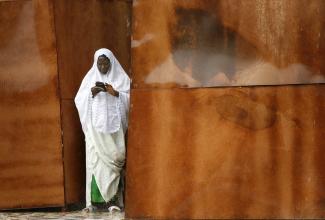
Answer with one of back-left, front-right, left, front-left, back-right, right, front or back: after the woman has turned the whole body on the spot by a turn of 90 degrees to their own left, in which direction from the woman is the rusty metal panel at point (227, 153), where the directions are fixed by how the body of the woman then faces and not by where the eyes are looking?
front-right

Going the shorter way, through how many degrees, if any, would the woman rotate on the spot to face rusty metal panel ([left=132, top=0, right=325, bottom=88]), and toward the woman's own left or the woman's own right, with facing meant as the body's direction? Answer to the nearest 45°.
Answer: approximately 45° to the woman's own left

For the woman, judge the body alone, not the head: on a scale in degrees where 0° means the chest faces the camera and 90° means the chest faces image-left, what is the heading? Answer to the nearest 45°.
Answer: approximately 0°

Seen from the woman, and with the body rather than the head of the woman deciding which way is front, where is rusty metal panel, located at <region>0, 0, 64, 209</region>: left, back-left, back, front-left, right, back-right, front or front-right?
right
